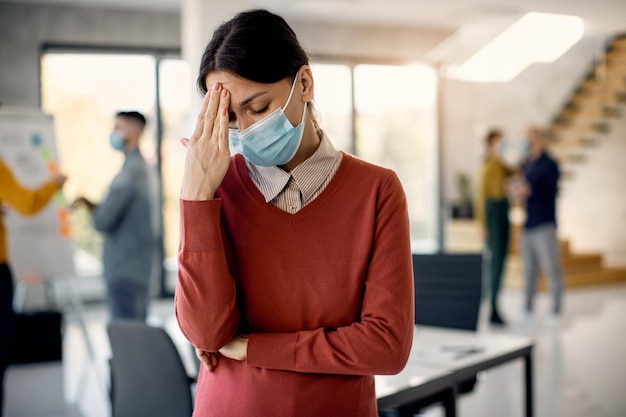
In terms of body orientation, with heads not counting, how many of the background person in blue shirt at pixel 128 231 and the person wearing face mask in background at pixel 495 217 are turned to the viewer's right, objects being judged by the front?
1

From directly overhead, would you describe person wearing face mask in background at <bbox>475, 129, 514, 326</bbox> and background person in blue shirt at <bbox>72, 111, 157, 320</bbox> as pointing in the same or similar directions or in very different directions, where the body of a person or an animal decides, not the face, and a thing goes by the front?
very different directions

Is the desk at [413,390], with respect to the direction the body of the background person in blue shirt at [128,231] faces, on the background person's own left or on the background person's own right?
on the background person's own left

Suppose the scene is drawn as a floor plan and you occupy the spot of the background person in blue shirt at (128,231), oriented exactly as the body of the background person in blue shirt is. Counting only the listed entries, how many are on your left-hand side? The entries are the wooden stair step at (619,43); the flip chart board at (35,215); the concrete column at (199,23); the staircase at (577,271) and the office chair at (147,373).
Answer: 1

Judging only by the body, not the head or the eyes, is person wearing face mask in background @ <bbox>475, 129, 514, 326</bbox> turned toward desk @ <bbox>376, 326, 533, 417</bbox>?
no

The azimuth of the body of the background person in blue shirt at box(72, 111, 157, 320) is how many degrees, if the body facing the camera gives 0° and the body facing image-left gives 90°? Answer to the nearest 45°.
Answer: approximately 90°

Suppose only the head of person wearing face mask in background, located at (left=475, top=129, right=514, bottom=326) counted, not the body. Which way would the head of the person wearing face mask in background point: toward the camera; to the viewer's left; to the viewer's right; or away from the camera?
to the viewer's right

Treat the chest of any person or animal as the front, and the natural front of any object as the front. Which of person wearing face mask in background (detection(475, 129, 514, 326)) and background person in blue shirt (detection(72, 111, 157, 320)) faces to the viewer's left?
the background person in blue shirt

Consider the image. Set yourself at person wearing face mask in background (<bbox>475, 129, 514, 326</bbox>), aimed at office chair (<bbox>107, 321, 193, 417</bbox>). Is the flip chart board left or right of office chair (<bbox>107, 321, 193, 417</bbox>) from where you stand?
right

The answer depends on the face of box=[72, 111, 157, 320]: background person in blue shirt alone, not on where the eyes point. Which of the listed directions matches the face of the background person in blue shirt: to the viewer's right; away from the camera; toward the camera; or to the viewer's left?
to the viewer's left

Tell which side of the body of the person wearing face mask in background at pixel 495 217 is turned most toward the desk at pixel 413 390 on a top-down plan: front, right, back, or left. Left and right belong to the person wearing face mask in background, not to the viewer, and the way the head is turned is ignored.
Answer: right

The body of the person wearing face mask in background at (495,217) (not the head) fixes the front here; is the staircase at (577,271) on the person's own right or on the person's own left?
on the person's own left

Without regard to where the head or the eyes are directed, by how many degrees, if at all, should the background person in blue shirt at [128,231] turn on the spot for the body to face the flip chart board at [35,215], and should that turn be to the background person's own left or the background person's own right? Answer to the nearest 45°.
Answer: approximately 45° to the background person's own right

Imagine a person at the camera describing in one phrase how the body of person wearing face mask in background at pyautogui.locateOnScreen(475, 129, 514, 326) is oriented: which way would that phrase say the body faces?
to the viewer's right
